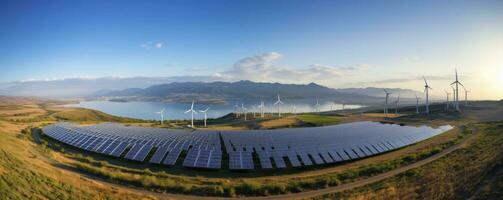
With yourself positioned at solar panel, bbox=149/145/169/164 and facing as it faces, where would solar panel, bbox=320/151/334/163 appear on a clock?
solar panel, bbox=320/151/334/163 is roughly at 8 o'clock from solar panel, bbox=149/145/169/164.

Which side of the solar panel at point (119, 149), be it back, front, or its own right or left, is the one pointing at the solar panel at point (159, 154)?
left

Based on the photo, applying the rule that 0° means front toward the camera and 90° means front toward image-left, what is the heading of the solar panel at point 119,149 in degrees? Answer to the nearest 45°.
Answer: approximately 45°

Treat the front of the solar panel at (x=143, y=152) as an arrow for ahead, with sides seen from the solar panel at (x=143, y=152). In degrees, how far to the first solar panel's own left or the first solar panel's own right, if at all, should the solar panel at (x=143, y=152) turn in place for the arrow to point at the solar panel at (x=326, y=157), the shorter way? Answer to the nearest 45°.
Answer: approximately 135° to the first solar panel's own left

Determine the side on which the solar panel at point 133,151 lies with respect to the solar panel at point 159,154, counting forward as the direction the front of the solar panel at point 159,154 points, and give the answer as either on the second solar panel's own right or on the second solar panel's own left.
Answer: on the second solar panel's own right

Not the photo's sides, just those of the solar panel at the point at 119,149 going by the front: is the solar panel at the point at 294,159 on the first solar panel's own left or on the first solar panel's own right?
on the first solar panel's own left

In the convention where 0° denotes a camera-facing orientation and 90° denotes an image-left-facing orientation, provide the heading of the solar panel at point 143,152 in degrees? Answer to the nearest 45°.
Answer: approximately 45°

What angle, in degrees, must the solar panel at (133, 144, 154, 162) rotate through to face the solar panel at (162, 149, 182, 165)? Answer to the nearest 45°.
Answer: approximately 90° to its left

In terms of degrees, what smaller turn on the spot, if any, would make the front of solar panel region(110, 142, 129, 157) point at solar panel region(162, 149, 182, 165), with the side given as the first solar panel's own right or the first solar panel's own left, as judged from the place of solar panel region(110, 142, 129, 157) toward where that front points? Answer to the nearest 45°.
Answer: approximately 90° to the first solar panel's own left
